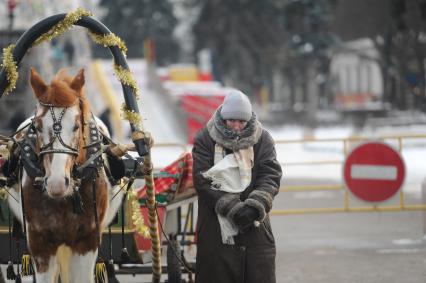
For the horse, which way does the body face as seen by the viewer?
toward the camera

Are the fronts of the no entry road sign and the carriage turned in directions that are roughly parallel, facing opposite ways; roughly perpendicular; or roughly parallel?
roughly parallel

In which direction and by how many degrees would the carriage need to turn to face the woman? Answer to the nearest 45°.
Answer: approximately 90° to its left

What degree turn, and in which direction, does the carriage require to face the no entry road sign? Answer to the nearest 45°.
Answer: approximately 135° to its left

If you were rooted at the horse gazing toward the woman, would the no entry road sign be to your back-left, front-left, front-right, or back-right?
front-left

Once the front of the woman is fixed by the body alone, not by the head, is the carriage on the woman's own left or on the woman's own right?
on the woman's own right

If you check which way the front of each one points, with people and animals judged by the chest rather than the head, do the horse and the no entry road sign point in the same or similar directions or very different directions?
same or similar directions

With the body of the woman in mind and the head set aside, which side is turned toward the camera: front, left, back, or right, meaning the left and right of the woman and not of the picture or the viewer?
front

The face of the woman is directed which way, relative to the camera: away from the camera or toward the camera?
toward the camera

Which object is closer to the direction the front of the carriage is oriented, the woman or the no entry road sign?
the woman

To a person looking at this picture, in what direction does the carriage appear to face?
facing the viewer

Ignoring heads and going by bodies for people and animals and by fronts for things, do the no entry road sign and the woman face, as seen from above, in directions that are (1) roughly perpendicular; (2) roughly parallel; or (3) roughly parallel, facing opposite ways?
roughly parallel

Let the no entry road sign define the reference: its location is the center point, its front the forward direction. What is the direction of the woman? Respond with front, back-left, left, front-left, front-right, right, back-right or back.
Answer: front

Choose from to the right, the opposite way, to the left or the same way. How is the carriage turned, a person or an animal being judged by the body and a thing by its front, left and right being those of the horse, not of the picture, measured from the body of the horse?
the same way

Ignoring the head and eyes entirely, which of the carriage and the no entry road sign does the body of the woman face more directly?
the carriage
